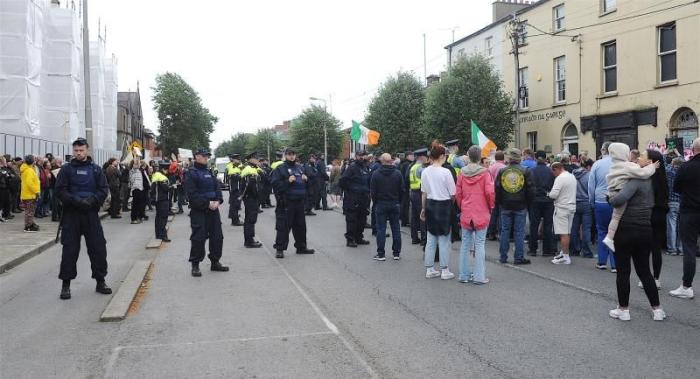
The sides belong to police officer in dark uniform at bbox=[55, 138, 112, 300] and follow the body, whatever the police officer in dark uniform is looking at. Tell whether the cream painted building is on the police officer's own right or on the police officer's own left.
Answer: on the police officer's own left

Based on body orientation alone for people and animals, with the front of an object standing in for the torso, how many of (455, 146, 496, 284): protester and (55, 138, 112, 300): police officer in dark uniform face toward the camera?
1

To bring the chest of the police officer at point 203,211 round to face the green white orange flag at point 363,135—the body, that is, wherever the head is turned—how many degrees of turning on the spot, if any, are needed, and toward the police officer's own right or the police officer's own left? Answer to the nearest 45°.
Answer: approximately 90° to the police officer's own left

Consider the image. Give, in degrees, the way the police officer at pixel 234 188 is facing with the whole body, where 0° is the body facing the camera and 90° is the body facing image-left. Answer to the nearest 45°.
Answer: approximately 315°

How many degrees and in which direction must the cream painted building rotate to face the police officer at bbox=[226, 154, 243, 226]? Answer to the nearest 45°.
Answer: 0° — it already faces them

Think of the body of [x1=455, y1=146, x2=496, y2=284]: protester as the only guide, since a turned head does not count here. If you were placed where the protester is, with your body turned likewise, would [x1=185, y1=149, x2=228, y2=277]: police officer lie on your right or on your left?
on your left

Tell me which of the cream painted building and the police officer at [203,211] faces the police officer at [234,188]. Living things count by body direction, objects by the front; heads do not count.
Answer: the cream painted building

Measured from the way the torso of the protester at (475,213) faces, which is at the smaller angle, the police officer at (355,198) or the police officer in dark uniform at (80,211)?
the police officer

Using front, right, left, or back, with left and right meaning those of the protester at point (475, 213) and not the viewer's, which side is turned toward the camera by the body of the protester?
back

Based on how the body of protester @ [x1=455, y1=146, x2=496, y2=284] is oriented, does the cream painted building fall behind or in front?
in front

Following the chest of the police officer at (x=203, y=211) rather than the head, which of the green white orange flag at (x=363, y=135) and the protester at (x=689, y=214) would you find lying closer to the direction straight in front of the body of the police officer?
the protester

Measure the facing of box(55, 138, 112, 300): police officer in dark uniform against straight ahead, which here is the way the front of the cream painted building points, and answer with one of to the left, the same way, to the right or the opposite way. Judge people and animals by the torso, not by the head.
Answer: to the left

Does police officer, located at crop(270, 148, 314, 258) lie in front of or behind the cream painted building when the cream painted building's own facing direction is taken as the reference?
in front
